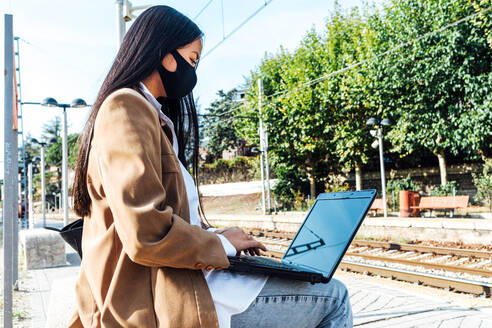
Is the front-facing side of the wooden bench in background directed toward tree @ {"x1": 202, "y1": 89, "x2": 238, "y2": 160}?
no

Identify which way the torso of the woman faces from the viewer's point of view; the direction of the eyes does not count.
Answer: to the viewer's right

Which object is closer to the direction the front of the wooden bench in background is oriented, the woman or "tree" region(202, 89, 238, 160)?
the woman

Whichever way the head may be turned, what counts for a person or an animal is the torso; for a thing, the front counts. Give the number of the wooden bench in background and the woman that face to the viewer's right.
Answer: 1

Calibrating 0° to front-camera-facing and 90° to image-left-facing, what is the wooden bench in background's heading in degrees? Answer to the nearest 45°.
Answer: approximately 45°

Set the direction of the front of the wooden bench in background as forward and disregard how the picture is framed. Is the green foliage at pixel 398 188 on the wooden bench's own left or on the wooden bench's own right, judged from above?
on the wooden bench's own right

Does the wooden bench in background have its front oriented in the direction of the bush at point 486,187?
no

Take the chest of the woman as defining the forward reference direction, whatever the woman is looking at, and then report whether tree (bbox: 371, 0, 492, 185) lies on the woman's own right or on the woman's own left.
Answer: on the woman's own left

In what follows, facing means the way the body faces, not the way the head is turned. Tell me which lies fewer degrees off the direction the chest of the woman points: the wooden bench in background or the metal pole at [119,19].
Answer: the wooden bench in background

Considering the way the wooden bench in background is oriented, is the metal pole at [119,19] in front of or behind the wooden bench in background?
in front

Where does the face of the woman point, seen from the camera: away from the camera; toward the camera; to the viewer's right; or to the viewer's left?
to the viewer's right

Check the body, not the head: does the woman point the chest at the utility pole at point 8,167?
no

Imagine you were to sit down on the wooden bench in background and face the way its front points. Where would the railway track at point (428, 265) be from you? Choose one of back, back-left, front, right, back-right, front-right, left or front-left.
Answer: front-left

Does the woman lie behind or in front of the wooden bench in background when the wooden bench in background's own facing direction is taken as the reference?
in front

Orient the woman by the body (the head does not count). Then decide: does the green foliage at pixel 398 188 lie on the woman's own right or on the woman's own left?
on the woman's own left

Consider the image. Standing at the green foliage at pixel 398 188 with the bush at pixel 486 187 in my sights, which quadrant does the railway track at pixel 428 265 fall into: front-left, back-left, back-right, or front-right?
front-right

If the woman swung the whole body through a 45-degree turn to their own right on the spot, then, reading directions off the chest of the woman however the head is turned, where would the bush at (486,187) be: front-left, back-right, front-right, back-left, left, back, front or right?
left
